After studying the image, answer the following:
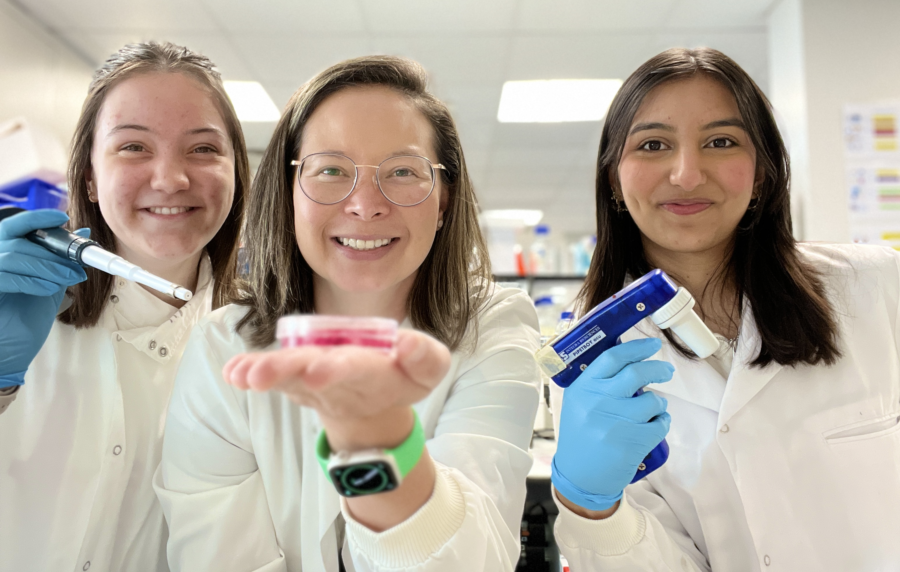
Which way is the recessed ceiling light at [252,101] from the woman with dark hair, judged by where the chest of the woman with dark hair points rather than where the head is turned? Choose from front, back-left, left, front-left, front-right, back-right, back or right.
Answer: back-right

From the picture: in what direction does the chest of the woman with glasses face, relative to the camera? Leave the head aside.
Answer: toward the camera

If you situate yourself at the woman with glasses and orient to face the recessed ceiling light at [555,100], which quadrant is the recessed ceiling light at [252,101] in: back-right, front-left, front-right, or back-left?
front-left

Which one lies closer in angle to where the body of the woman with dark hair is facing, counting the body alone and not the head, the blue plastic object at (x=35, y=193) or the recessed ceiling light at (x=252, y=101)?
the blue plastic object

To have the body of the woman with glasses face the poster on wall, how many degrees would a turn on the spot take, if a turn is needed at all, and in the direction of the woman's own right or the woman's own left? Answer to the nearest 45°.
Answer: approximately 135° to the woman's own left

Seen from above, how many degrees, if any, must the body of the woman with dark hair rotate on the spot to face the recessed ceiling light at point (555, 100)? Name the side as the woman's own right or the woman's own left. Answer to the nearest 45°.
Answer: approximately 180°

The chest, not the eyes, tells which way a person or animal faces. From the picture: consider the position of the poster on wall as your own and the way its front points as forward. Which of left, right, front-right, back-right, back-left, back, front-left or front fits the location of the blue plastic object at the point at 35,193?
front-right

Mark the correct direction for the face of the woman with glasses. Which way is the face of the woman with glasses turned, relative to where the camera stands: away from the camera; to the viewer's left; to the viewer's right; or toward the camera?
toward the camera

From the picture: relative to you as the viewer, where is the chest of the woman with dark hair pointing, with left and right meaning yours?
facing the viewer

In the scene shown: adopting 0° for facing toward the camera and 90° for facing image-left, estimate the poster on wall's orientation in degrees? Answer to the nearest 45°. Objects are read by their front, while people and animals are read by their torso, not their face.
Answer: approximately 45°

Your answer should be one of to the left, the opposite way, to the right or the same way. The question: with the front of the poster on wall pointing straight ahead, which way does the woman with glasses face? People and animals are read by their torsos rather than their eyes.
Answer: the same way

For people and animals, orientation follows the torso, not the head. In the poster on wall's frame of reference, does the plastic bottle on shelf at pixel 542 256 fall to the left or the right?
on its right

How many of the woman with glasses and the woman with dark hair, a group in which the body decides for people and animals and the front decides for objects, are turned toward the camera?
2

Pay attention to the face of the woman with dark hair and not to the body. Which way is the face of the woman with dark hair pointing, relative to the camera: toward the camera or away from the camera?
toward the camera
